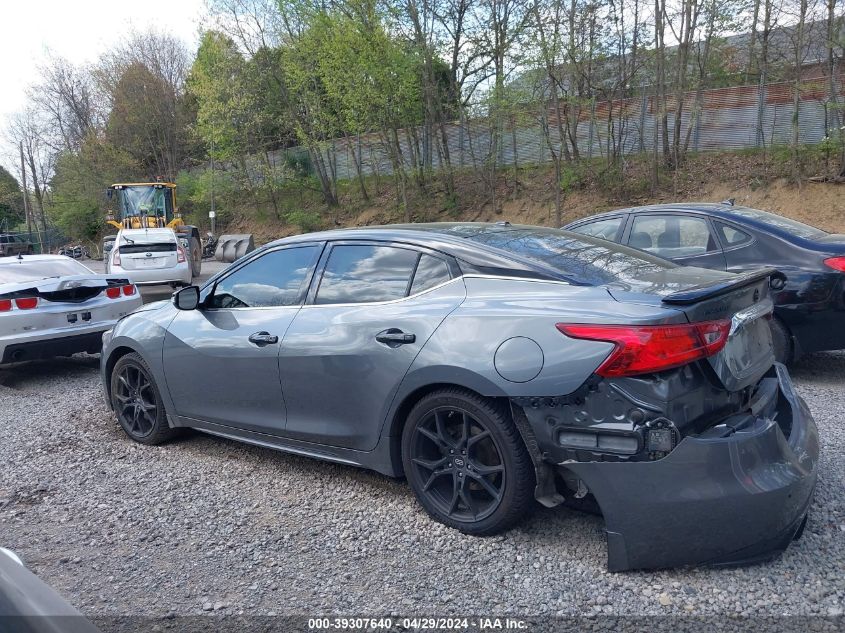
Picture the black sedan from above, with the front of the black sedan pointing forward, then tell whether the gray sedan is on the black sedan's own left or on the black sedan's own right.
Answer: on the black sedan's own left

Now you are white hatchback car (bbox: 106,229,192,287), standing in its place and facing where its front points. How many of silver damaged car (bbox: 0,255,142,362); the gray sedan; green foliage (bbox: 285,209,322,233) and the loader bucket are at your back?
2

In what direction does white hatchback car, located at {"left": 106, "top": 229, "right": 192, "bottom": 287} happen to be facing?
away from the camera

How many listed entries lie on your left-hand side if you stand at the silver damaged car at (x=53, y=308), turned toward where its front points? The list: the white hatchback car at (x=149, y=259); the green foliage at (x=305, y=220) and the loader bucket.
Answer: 0

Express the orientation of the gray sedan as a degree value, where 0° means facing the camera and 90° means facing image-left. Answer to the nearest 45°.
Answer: approximately 135°

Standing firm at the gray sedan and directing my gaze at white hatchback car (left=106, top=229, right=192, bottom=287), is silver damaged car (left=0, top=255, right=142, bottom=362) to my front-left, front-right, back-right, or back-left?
front-left

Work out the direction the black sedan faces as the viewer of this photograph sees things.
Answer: facing away from the viewer and to the left of the viewer

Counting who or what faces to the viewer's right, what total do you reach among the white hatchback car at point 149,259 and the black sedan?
0

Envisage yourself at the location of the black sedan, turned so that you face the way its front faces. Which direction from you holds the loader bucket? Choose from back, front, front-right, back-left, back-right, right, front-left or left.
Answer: front

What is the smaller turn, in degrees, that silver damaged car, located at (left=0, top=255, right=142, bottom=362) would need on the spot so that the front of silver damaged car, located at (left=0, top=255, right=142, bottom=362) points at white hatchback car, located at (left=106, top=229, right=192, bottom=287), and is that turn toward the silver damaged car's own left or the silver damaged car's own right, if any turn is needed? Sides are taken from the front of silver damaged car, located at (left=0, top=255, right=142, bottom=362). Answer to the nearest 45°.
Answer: approximately 45° to the silver damaged car's own right

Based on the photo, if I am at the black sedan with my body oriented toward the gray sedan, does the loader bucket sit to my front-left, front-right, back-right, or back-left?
back-right

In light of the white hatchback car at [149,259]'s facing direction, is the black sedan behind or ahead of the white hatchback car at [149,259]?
behind

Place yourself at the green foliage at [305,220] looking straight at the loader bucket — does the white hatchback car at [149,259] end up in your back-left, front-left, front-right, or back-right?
front-left

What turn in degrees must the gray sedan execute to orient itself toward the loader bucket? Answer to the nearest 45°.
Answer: approximately 45° to its right

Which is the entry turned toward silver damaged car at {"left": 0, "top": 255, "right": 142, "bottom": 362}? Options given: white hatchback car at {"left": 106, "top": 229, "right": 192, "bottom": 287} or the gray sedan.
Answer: the gray sedan

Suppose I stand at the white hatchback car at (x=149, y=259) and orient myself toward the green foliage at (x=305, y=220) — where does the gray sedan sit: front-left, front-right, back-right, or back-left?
back-right

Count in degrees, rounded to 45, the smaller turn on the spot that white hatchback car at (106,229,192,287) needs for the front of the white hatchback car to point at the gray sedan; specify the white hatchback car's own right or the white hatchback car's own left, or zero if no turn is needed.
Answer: approximately 180°

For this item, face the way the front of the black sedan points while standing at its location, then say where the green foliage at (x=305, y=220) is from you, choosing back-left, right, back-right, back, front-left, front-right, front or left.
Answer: front
